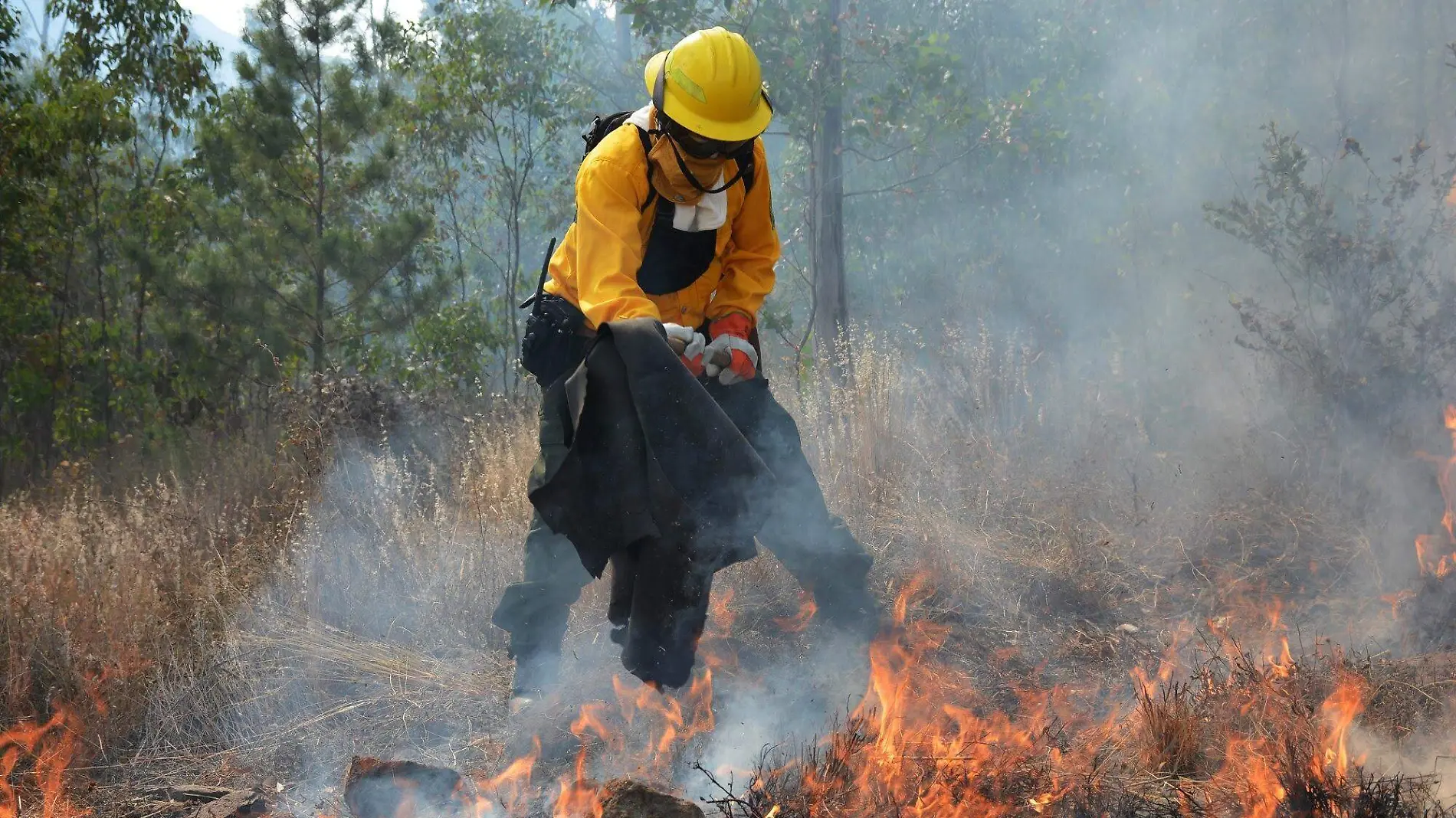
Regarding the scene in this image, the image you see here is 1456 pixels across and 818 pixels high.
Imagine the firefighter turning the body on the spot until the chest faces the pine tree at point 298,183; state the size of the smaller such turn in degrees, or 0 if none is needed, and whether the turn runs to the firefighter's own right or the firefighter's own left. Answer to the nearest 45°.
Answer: approximately 180°

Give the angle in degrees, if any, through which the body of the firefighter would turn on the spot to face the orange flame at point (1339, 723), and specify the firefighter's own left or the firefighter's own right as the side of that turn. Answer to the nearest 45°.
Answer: approximately 45° to the firefighter's own left

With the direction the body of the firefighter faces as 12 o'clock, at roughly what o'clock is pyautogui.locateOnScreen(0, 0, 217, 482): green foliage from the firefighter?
The green foliage is roughly at 6 o'clock from the firefighter.

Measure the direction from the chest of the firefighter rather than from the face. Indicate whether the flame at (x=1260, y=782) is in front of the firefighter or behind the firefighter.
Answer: in front

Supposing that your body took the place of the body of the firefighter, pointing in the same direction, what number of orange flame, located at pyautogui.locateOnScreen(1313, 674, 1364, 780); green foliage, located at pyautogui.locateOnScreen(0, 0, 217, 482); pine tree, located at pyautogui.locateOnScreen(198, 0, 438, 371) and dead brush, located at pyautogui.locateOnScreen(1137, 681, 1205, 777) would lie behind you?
2

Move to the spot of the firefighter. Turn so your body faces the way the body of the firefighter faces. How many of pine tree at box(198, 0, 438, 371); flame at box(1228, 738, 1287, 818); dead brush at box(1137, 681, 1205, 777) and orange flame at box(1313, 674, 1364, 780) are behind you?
1

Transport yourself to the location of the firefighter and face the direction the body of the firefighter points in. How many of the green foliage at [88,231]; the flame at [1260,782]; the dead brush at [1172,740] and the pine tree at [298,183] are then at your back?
2

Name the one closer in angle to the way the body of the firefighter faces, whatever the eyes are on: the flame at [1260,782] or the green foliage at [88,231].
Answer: the flame

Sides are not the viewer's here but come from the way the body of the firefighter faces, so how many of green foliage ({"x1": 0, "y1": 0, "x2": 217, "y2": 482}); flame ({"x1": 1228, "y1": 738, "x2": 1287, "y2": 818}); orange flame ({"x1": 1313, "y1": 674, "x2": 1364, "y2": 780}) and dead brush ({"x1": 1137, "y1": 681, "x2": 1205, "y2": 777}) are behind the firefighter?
1

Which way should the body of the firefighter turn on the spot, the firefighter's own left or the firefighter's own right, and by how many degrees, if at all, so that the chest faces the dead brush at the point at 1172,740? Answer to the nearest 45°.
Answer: approximately 45° to the firefighter's own left

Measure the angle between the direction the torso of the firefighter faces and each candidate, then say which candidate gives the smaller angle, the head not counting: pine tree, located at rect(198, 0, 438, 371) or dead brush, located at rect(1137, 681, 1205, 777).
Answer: the dead brush

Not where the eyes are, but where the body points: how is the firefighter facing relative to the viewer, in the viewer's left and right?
facing the viewer and to the right of the viewer
